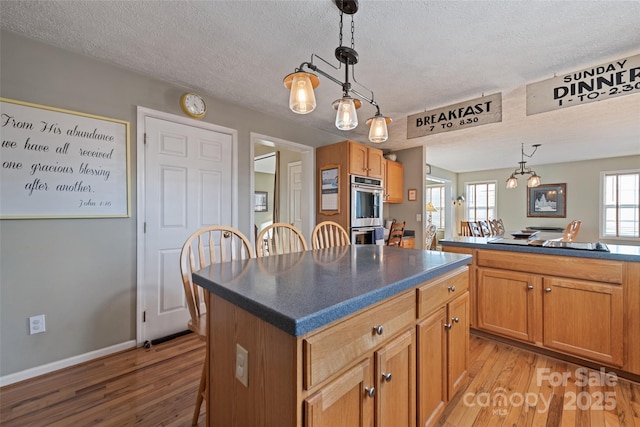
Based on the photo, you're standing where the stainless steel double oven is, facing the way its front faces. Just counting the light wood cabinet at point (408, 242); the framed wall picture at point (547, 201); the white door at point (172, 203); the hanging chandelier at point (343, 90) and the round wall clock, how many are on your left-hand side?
2

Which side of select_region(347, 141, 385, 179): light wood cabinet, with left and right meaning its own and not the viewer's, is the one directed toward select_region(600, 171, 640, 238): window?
left

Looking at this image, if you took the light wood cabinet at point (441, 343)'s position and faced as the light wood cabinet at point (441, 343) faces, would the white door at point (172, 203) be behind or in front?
behind

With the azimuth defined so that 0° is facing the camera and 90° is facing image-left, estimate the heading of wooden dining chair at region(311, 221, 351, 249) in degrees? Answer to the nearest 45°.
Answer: approximately 315°

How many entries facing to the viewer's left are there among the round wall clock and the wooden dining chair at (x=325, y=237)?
0

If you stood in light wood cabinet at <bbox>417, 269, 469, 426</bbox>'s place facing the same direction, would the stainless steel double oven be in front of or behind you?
behind

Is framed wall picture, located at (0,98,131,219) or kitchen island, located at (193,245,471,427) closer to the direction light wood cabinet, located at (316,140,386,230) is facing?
the kitchen island

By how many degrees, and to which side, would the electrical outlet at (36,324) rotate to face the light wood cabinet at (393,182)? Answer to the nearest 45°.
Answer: approximately 45° to its left

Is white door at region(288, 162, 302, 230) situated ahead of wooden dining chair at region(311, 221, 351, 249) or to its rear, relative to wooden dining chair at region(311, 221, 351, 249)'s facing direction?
to the rear

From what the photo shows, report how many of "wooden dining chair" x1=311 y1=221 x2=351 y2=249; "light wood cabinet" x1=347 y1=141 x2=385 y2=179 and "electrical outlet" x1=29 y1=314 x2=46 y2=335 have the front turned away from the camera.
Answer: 0

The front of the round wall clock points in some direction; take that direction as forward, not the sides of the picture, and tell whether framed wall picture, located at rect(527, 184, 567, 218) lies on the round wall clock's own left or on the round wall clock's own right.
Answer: on the round wall clock's own left

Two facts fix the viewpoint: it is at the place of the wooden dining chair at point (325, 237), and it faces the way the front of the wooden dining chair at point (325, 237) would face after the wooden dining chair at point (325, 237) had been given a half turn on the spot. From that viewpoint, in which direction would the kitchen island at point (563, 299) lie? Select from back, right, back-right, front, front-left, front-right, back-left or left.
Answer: back-right

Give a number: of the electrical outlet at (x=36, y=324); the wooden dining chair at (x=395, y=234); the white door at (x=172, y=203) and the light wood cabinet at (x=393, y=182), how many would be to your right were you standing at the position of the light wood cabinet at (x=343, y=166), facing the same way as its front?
2

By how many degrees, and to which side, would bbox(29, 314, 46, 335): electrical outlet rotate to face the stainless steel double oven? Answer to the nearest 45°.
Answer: approximately 45° to its left
